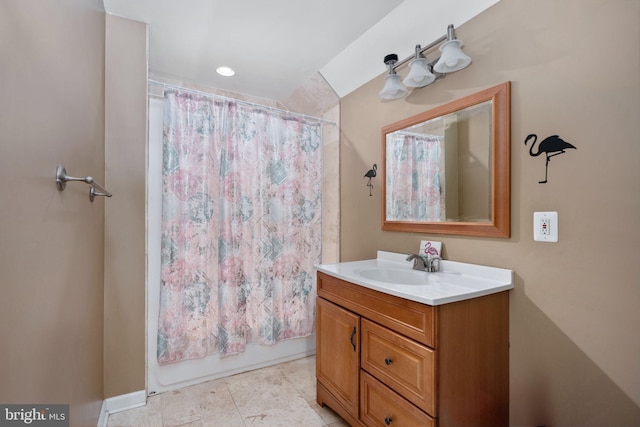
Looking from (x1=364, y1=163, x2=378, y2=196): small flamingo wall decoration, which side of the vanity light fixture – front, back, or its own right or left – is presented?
right

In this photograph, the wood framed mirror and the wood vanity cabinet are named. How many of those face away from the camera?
0

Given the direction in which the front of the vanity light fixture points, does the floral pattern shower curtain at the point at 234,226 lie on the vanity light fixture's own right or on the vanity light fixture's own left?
on the vanity light fixture's own right

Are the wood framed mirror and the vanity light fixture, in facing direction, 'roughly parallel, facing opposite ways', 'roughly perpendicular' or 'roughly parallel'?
roughly parallel

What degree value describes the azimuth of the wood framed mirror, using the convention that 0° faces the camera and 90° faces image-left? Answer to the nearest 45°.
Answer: approximately 45°

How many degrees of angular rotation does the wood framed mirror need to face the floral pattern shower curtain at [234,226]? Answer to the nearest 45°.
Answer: approximately 45° to its right

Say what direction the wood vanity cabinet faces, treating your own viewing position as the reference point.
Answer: facing the viewer and to the left of the viewer

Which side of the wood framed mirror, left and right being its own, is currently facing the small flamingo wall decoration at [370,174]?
right

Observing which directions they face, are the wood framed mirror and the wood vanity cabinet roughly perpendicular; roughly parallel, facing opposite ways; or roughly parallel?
roughly parallel
